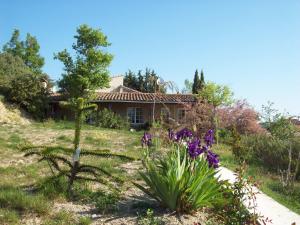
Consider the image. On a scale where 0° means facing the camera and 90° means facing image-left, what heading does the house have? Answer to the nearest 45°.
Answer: approximately 0°

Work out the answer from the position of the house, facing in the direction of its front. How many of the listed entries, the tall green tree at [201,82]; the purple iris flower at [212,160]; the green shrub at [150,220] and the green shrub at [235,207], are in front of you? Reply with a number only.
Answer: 3

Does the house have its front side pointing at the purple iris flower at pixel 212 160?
yes

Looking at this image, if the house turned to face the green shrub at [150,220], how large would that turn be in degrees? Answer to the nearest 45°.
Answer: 0° — it already faces it

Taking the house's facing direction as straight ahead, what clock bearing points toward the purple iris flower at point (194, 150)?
The purple iris flower is roughly at 12 o'clock from the house.

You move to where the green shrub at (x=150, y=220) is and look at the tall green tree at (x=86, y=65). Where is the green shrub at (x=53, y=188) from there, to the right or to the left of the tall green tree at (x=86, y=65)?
left

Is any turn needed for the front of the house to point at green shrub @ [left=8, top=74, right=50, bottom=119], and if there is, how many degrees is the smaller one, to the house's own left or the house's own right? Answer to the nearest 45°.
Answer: approximately 90° to the house's own right

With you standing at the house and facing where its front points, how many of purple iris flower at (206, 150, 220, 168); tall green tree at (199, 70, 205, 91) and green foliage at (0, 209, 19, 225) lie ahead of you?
2

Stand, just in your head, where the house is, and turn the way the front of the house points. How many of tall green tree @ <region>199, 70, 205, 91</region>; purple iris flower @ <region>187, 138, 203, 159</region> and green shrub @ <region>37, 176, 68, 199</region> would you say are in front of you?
2

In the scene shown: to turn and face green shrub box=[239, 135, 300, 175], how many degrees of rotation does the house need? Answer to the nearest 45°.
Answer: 0° — it already faces it

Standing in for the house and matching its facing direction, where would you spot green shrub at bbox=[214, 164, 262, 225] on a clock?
The green shrub is roughly at 12 o'clock from the house.
